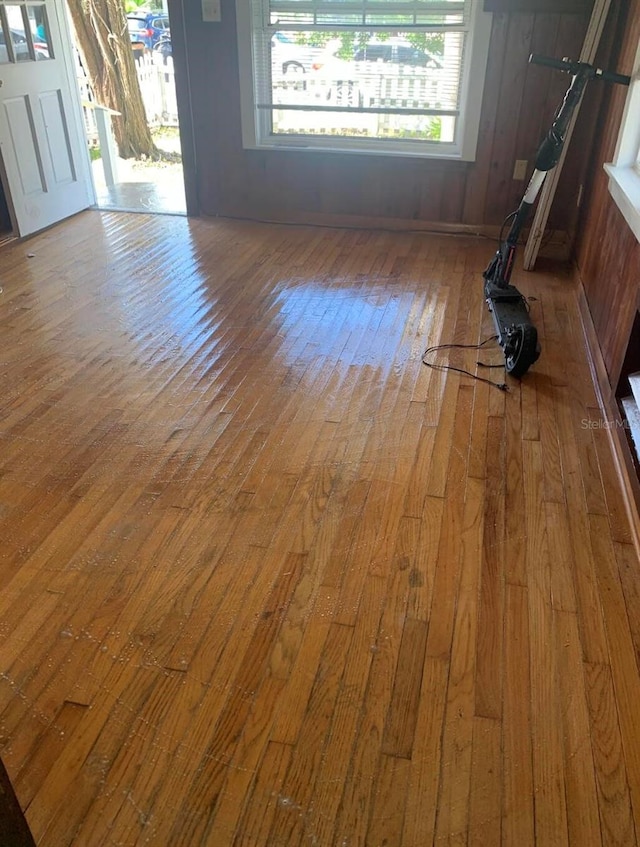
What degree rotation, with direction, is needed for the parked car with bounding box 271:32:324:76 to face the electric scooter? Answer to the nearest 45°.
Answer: approximately 45° to its right

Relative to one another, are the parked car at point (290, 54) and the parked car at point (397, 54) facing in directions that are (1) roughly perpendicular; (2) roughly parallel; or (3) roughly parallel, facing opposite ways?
roughly parallel

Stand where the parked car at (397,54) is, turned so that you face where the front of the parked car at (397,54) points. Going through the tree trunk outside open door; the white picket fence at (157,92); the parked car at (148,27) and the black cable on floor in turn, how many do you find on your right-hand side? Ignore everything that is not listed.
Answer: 1
